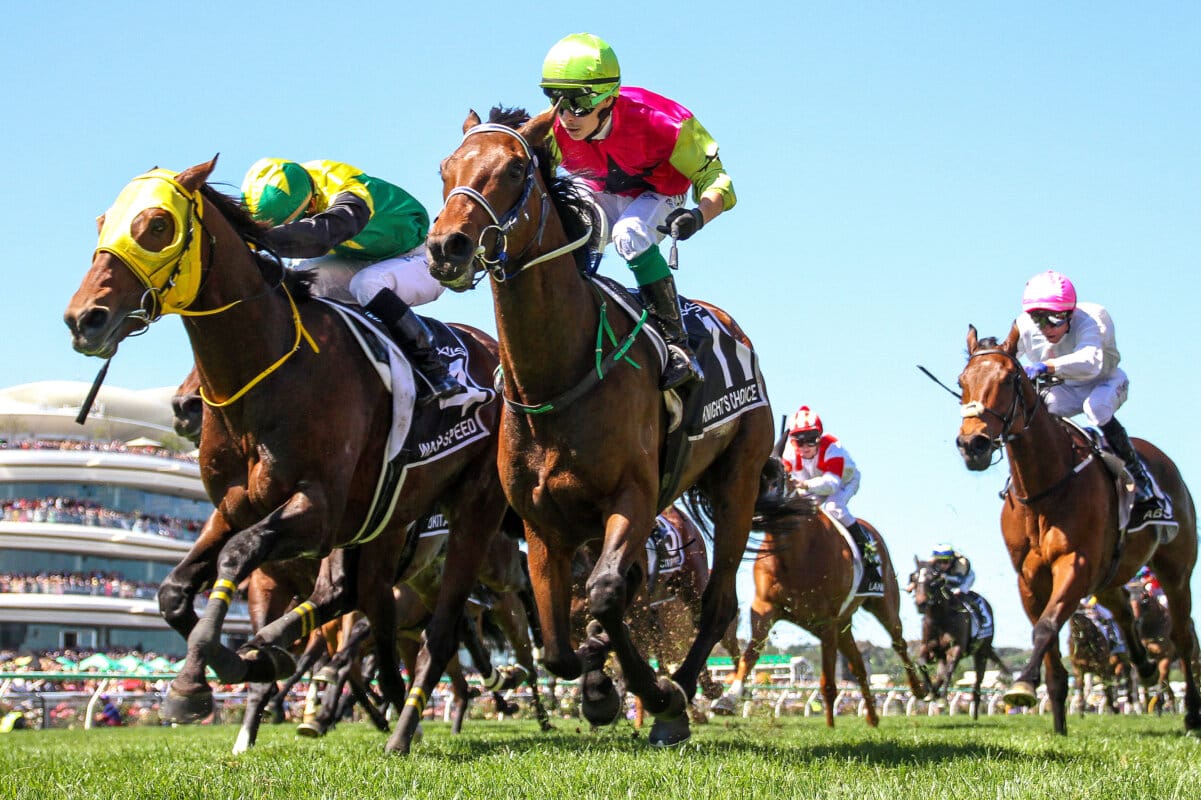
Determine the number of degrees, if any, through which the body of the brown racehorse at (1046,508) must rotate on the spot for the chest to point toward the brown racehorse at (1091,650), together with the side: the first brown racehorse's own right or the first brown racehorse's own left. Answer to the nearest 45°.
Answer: approximately 135° to the first brown racehorse's own right

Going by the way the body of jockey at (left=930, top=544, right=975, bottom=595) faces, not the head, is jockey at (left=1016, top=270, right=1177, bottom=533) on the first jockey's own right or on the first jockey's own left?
on the first jockey's own left

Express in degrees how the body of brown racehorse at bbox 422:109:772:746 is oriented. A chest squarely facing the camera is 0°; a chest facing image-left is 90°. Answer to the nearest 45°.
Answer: approximately 45°
